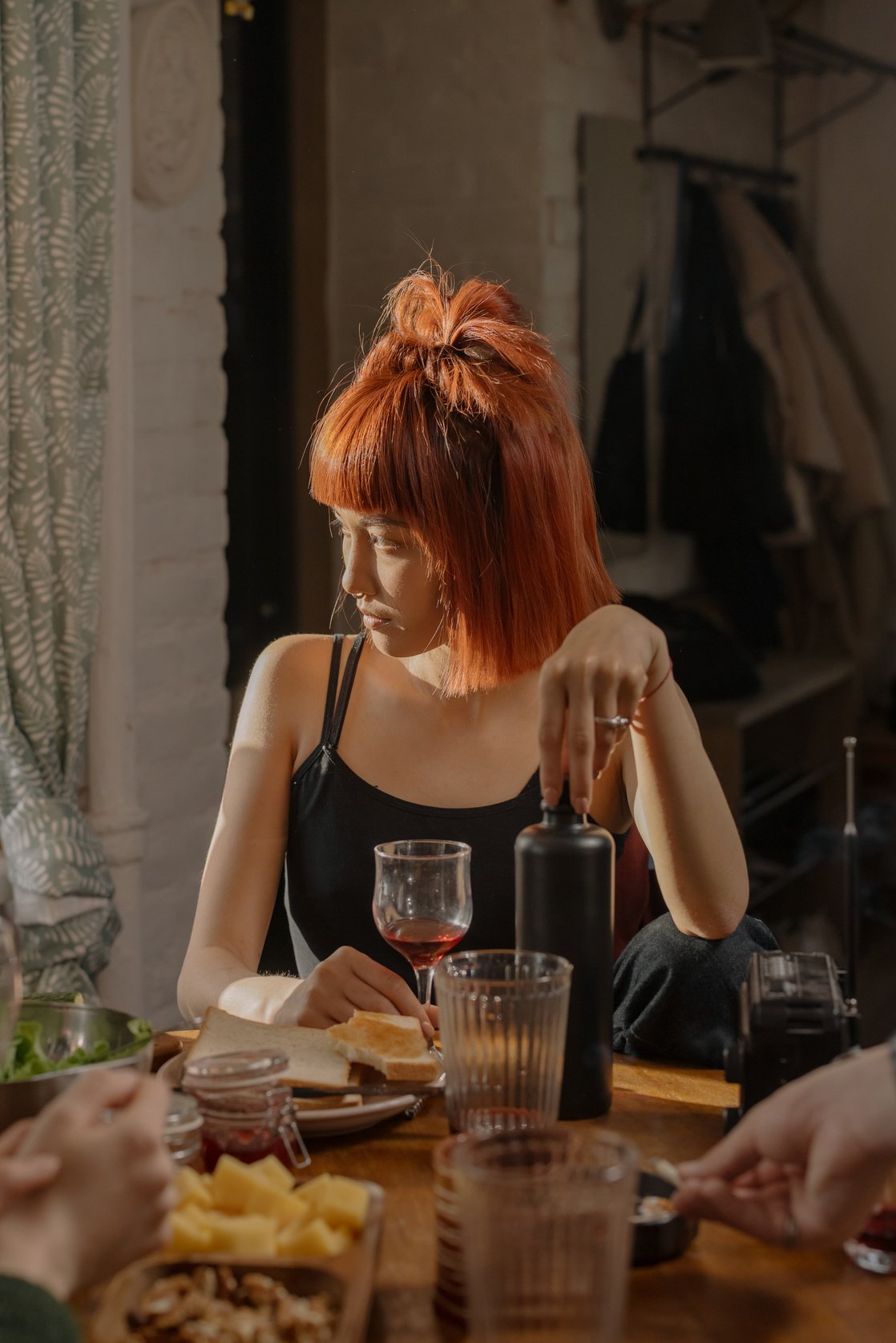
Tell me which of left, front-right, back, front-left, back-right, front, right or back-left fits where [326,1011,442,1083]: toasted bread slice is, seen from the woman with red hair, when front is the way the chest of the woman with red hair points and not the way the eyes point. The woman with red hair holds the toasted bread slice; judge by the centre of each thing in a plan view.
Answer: front

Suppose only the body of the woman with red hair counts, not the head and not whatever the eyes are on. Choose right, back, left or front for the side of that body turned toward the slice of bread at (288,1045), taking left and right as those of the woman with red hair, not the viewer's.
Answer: front

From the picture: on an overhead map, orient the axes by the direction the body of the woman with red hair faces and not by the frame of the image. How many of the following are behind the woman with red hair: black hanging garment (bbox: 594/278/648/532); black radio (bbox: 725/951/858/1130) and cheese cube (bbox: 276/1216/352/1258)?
1

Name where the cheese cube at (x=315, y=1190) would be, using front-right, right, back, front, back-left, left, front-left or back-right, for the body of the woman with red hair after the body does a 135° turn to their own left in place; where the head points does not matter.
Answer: back-right

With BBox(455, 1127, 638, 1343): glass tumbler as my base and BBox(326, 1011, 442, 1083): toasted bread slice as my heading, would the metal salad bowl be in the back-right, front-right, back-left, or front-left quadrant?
front-left

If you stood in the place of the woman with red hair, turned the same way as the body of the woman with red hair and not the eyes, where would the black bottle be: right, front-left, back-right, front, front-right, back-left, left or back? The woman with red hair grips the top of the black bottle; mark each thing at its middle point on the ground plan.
front

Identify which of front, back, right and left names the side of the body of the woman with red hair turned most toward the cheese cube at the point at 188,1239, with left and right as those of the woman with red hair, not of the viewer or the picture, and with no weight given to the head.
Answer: front

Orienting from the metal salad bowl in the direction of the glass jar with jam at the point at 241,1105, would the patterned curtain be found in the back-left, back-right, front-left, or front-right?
back-left

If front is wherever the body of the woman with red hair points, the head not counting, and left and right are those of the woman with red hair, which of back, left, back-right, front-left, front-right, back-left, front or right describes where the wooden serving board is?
front

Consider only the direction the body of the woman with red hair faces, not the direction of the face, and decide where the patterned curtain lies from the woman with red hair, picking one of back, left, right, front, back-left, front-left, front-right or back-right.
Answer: back-right

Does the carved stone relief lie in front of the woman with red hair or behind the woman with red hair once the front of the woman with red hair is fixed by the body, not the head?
behind

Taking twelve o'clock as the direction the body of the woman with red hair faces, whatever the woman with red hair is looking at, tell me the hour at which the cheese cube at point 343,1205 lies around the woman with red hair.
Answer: The cheese cube is roughly at 12 o'clock from the woman with red hair.

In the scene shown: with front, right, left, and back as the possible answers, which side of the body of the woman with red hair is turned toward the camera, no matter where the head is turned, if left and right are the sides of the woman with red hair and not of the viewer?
front

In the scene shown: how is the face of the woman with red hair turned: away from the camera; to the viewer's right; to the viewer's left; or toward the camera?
to the viewer's left
